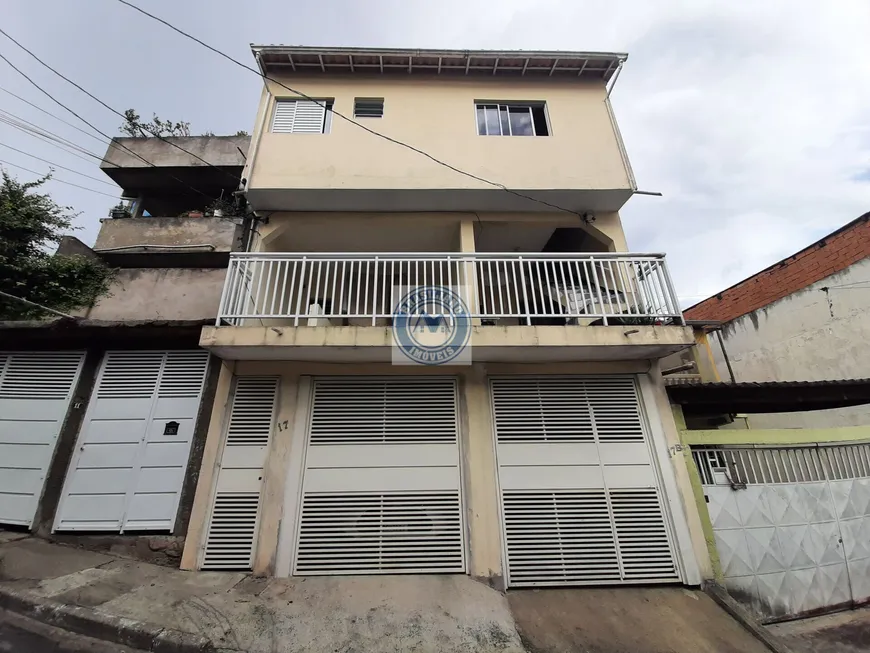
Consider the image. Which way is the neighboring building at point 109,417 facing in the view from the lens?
facing the viewer

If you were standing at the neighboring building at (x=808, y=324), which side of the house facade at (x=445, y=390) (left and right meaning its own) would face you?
left

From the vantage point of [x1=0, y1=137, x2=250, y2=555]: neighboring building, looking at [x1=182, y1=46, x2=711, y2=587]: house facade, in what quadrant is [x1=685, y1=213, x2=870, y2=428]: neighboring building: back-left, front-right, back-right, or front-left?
front-left

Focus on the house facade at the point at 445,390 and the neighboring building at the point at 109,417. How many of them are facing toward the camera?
2

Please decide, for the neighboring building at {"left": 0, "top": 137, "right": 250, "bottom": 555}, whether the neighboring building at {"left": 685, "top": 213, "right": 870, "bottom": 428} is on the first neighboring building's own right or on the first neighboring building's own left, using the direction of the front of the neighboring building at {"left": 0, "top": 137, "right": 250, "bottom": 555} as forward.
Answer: on the first neighboring building's own left

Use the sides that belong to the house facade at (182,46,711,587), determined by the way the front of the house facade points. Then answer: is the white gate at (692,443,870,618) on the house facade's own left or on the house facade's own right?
on the house facade's own left

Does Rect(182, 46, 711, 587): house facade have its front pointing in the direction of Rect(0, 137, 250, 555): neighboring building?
no

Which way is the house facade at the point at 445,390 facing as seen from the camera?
toward the camera
